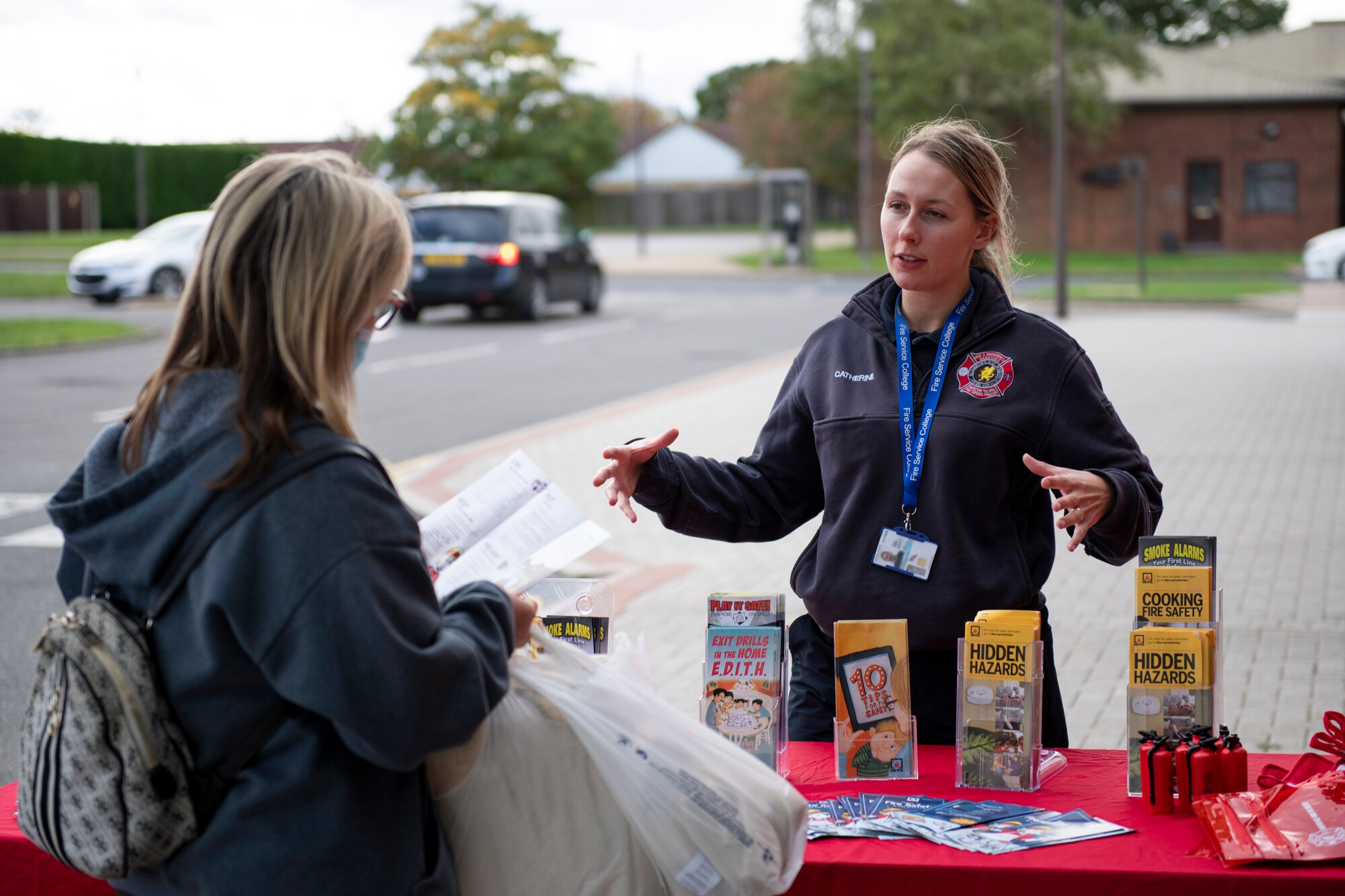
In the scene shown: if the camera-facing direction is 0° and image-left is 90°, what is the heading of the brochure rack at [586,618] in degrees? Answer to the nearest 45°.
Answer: approximately 0°

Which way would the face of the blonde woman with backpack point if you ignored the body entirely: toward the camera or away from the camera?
away from the camera

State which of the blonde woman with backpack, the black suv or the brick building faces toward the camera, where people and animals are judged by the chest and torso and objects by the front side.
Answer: the brick building

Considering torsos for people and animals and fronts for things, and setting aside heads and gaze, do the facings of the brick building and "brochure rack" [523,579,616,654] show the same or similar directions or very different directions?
same or similar directions

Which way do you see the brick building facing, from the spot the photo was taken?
facing the viewer

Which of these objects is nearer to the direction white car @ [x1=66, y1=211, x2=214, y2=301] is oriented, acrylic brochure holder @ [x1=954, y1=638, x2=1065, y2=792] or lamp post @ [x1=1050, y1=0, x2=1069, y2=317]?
the acrylic brochure holder

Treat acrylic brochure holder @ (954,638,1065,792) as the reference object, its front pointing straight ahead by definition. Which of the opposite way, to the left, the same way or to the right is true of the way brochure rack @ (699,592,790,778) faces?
the same way

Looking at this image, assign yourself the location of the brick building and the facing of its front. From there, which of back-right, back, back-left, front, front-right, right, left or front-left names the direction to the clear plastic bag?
front

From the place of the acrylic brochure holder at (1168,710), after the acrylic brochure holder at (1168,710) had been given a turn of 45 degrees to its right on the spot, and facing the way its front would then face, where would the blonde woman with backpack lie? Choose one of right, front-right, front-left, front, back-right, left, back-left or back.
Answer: front

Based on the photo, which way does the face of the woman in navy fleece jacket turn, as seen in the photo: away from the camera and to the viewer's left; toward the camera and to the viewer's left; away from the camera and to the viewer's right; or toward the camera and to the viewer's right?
toward the camera and to the viewer's left

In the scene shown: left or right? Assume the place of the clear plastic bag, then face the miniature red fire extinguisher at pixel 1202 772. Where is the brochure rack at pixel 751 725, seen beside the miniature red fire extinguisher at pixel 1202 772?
left

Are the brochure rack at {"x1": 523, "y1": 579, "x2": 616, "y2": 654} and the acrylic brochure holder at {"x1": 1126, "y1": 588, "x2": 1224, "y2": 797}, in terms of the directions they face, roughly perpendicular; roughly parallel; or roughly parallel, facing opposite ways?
roughly parallel

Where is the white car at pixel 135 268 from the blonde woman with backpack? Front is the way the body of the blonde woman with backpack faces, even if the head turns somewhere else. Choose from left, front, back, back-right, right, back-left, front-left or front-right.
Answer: front-left

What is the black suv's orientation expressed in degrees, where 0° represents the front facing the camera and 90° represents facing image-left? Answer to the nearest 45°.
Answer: approximately 225°

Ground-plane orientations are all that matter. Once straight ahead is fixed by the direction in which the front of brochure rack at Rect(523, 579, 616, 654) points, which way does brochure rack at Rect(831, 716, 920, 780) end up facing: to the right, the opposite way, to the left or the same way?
the same way

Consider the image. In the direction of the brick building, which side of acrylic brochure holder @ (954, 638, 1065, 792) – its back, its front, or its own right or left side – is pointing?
back

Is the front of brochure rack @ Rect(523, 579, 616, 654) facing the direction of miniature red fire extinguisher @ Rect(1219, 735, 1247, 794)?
no

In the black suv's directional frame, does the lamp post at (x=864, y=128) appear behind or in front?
in front
